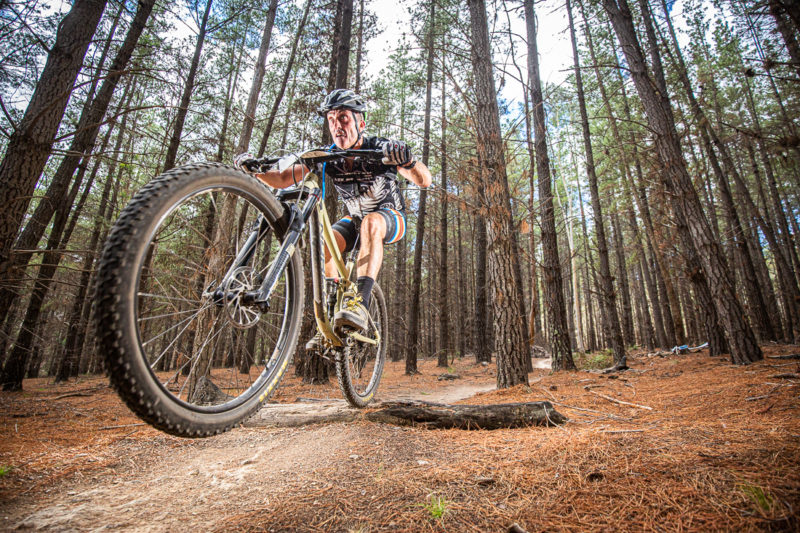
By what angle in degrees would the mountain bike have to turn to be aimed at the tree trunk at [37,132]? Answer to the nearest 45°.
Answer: approximately 90° to its right

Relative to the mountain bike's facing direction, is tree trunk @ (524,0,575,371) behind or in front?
behind

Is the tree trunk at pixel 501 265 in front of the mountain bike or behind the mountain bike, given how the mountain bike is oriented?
behind

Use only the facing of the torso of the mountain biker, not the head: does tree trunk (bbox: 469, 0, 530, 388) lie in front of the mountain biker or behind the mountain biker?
behind

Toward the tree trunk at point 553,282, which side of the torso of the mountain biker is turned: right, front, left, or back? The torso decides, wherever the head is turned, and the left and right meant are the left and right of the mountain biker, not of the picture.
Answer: back

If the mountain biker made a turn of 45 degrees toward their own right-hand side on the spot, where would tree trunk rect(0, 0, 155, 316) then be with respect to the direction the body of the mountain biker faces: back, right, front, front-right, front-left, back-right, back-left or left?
front-right

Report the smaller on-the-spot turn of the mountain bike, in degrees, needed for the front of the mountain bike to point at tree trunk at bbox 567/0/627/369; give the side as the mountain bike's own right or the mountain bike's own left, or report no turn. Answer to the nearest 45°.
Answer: approximately 180°

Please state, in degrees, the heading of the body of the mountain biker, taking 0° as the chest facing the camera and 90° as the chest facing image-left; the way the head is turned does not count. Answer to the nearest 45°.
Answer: approximately 45°

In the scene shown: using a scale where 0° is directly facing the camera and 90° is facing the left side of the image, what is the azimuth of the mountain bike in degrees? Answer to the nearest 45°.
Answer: approximately 45°

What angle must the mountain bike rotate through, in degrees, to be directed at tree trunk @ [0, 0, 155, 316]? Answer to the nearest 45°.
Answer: approximately 90° to its right
